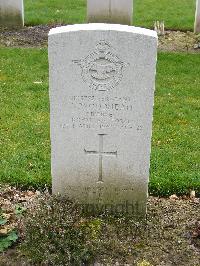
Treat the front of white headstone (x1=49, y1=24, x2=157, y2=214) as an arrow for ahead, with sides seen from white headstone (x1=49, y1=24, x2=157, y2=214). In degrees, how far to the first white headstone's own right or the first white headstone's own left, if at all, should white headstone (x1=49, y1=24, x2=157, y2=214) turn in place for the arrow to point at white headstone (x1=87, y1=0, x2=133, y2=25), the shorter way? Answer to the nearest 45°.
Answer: approximately 180°

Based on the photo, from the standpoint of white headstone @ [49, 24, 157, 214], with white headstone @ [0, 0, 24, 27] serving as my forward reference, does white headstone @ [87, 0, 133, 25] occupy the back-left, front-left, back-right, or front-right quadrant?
front-right

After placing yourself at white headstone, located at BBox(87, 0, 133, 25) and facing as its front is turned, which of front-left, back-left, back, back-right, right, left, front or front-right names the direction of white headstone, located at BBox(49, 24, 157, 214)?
front

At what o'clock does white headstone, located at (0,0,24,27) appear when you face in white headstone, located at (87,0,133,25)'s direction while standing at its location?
white headstone, located at (0,0,24,27) is roughly at 3 o'clock from white headstone, located at (87,0,133,25).

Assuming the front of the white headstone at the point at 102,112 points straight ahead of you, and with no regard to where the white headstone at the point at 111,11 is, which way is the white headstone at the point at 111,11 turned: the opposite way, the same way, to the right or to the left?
the same way

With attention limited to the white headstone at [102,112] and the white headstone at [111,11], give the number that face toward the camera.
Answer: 2

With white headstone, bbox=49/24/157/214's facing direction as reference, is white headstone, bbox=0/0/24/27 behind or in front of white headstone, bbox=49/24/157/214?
behind

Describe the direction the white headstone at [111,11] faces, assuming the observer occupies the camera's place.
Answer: facing the viewer
